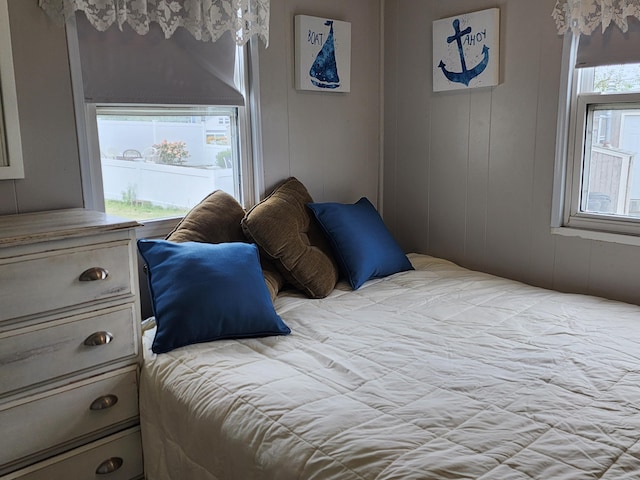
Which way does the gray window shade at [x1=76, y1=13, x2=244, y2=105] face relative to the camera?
toward the camera

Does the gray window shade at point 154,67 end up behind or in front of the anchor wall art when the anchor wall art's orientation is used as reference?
in front

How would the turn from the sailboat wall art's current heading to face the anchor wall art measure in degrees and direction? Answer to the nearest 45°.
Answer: approximately 45° to its left

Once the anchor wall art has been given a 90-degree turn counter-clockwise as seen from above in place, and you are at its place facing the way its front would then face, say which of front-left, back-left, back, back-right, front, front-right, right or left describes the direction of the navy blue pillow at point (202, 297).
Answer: right

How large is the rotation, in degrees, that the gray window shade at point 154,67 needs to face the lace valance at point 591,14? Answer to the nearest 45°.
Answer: approximately 90° to its left

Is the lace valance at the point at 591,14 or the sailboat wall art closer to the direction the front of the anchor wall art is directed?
the sailboat wall art

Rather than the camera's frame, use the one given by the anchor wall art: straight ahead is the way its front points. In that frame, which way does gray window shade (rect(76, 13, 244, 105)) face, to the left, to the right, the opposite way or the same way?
to the left

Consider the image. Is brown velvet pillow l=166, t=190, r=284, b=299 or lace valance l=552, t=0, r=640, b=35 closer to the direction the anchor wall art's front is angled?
the brown velvet pillow

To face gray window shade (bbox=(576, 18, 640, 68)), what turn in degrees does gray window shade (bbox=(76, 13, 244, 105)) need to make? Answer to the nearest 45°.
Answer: approximately 90° to its left

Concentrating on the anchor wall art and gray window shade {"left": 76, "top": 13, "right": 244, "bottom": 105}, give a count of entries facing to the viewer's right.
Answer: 0

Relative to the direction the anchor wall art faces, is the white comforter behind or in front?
in front

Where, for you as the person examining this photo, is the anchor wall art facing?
facing the viewer and to the left of the viewer

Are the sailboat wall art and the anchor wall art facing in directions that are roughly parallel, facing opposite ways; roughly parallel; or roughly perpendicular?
roughly perpendicular

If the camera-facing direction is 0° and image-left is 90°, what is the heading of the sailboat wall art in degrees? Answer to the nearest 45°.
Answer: approximately 315°
